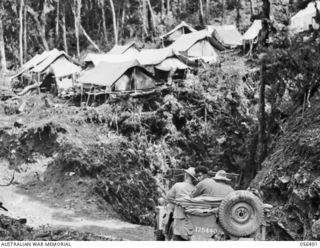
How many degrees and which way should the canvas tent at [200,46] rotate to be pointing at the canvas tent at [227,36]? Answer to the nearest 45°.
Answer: approximately 90° to its left

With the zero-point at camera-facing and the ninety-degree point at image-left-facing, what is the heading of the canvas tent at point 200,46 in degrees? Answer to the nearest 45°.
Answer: approximately 315°

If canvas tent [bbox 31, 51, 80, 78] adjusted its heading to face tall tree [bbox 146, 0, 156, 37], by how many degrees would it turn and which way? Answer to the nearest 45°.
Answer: approximately 90° to its left

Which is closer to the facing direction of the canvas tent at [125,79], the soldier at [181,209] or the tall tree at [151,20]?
the soldier

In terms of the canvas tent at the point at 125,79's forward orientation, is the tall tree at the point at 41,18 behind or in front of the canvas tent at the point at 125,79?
behind

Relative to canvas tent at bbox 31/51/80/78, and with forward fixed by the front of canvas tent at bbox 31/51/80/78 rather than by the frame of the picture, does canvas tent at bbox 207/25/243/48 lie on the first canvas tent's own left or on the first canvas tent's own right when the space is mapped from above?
on the first canvas tent's own left

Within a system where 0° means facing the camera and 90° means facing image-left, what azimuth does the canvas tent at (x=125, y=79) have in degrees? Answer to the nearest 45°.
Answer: approximately 315°

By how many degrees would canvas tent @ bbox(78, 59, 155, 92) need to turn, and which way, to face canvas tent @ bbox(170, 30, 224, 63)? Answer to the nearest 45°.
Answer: approximately 90° to its left
